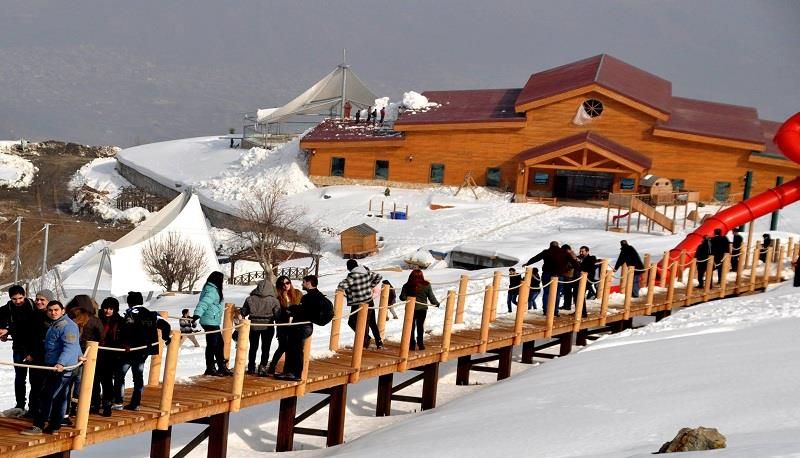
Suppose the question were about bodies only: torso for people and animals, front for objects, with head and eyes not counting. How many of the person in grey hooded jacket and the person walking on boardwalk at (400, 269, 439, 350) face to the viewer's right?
0

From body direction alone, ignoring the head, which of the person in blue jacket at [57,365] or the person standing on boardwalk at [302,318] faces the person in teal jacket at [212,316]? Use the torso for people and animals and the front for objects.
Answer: the person standing on boardwalk at [302,318]

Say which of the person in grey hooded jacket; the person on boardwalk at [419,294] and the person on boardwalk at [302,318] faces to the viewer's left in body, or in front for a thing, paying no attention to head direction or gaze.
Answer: the person on boardwalk at [302,318]

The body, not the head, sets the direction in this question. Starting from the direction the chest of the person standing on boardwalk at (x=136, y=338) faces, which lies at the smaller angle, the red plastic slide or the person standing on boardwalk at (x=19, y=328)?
the person standing on boardwalk at (x=19, y=328)

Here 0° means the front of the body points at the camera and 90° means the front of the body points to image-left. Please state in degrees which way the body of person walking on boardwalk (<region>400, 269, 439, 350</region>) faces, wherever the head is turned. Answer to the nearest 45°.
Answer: approximately 180°

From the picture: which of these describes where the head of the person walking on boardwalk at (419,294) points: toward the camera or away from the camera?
away from the camera
